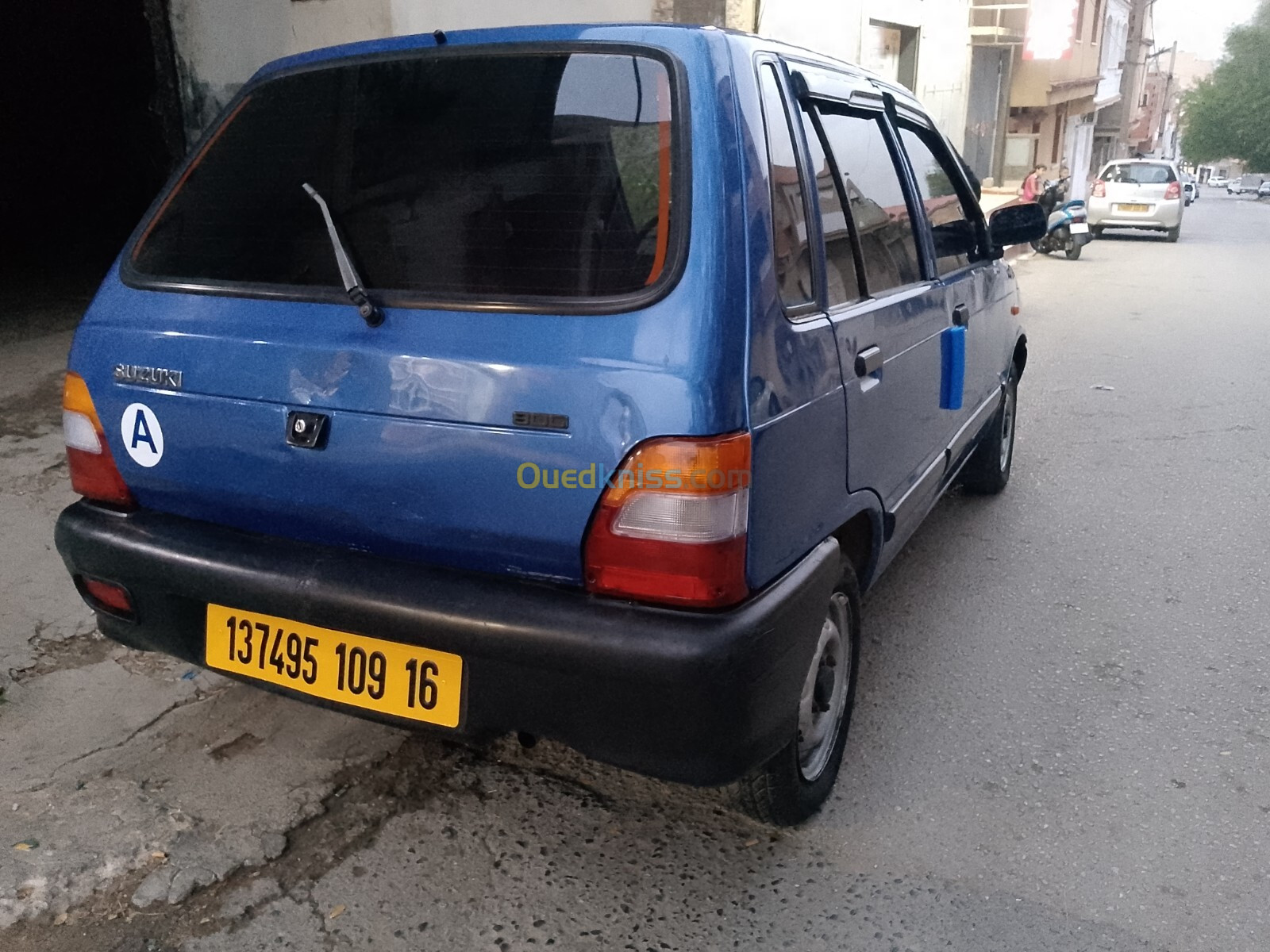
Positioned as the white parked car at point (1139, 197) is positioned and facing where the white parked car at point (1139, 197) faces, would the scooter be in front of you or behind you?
behind

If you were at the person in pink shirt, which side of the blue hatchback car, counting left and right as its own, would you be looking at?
front

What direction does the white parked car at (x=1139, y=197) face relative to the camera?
away from the camera

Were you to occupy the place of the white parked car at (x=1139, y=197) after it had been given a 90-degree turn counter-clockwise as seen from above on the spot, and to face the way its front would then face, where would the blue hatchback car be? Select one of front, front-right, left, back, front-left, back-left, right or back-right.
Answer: left

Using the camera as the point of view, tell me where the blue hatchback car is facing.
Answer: facing away from the viewer and to the right of the viewer
